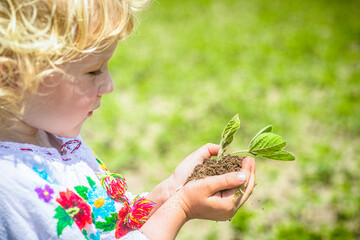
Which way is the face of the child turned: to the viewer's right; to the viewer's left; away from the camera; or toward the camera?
to the viewer's right

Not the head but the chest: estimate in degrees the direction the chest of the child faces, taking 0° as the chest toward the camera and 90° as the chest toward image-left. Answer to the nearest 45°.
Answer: approximately 270°
